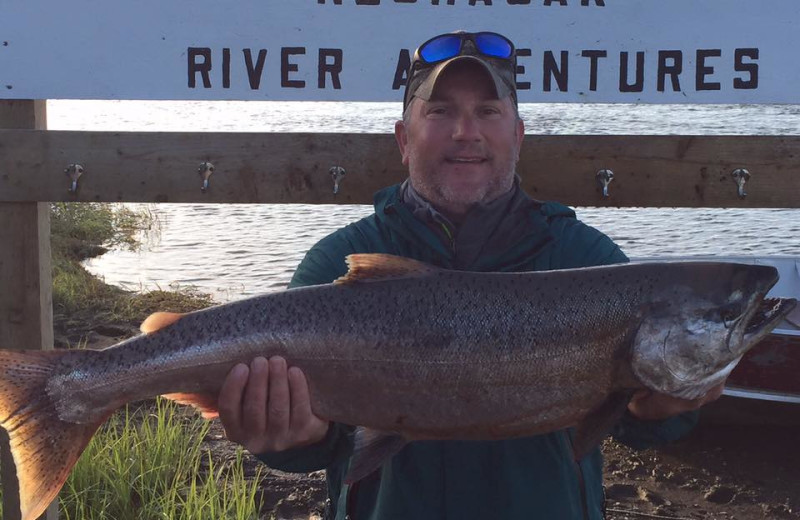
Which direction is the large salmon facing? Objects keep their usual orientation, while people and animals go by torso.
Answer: to the viewer's right

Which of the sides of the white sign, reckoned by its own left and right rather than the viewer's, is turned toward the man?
front

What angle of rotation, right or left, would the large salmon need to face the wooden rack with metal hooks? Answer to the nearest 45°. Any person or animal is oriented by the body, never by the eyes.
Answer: approximately 90° to its left

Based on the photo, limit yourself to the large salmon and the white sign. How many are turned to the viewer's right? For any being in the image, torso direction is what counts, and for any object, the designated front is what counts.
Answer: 1

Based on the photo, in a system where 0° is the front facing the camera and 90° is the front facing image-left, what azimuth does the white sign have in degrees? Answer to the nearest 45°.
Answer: approximately 0°

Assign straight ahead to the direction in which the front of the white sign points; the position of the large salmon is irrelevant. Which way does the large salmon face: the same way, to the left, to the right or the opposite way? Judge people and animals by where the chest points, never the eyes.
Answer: to the left

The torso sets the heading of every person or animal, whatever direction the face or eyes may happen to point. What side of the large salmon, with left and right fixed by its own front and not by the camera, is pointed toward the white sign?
left
